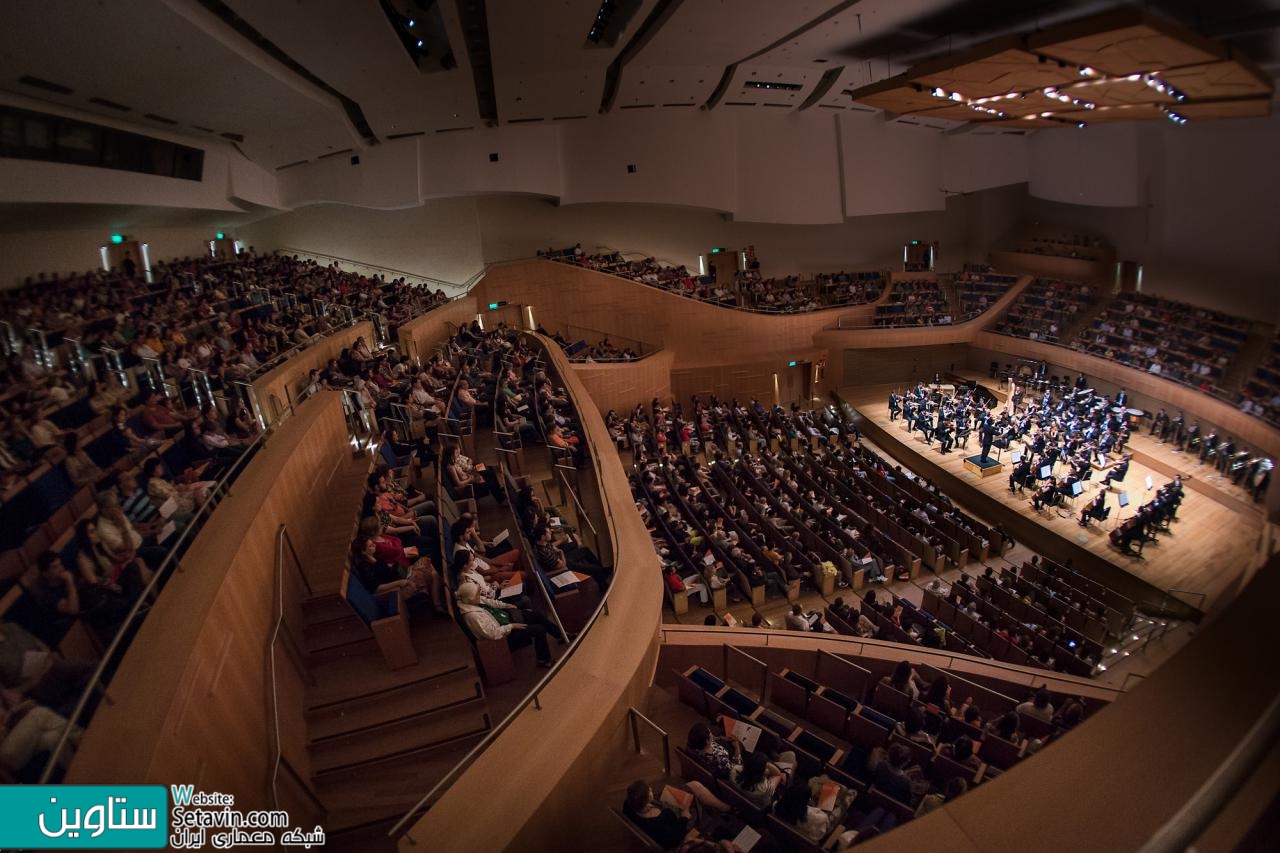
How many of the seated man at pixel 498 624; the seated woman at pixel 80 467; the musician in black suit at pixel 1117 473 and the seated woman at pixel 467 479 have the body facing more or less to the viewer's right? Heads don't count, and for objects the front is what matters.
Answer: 3

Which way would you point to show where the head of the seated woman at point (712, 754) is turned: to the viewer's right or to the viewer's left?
to the viewer's right

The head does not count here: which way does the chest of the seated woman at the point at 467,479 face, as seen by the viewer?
to the viewer's right

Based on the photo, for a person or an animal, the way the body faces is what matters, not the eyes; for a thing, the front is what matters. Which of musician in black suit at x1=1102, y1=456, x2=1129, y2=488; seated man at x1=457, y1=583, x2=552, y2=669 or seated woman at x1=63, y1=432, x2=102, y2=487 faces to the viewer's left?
the musician in black suit

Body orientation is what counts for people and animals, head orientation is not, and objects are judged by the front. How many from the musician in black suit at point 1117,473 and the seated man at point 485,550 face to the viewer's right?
1

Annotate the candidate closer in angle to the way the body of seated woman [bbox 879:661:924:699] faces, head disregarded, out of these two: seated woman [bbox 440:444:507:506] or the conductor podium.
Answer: the conductor podium

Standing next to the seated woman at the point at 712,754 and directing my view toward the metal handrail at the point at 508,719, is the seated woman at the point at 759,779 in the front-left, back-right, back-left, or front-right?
back-left

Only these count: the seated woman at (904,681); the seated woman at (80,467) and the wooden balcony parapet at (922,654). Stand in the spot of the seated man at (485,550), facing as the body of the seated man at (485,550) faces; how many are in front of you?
2

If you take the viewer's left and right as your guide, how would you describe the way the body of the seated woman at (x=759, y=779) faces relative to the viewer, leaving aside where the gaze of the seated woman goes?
facing away from the viewer and to the right of the viewer

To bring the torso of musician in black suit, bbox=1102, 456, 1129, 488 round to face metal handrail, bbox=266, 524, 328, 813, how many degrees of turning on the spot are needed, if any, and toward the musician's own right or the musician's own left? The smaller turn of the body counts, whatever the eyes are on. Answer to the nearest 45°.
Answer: approximately 90° to the musician's own left

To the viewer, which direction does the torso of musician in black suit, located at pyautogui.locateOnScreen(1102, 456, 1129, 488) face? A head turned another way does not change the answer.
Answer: to the viewer's left

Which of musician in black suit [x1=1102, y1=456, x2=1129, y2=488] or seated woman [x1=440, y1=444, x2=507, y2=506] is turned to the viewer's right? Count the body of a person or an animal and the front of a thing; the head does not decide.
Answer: the seated woman

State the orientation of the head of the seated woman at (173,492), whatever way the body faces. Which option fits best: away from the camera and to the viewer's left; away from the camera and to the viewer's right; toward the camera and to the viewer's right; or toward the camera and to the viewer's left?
toward the camera and to the viewer's right
